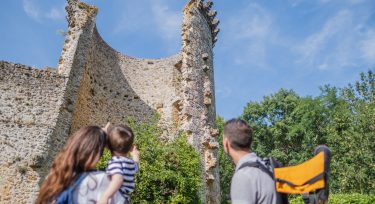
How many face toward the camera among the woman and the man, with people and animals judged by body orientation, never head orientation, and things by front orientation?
0

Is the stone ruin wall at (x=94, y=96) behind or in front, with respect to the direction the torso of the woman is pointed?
in front

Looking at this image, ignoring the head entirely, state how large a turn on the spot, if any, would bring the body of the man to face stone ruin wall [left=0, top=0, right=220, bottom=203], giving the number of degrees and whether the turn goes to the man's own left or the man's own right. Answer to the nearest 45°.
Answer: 0° — they already face it

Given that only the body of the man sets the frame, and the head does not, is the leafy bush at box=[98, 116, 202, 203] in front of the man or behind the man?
in front

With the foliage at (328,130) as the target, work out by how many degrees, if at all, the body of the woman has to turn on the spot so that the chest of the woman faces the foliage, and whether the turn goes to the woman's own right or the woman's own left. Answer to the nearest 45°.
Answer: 0° — they already face it

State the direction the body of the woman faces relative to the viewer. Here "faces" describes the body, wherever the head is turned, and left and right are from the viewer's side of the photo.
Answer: facing away from the viewer and to the right of the viewer

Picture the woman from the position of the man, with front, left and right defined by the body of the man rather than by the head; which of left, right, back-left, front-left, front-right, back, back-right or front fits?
front-left

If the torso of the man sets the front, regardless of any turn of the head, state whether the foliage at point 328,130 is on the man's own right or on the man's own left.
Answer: on the man's own right

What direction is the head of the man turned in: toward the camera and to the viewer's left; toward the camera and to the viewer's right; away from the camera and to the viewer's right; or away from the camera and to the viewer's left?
away from the camera and to the viewer's left

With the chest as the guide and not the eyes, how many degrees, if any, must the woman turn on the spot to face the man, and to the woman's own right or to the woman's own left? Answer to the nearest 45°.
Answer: approximately 45° to the woman's own right

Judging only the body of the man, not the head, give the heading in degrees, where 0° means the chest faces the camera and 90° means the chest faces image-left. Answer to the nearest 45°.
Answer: approximately 135°
